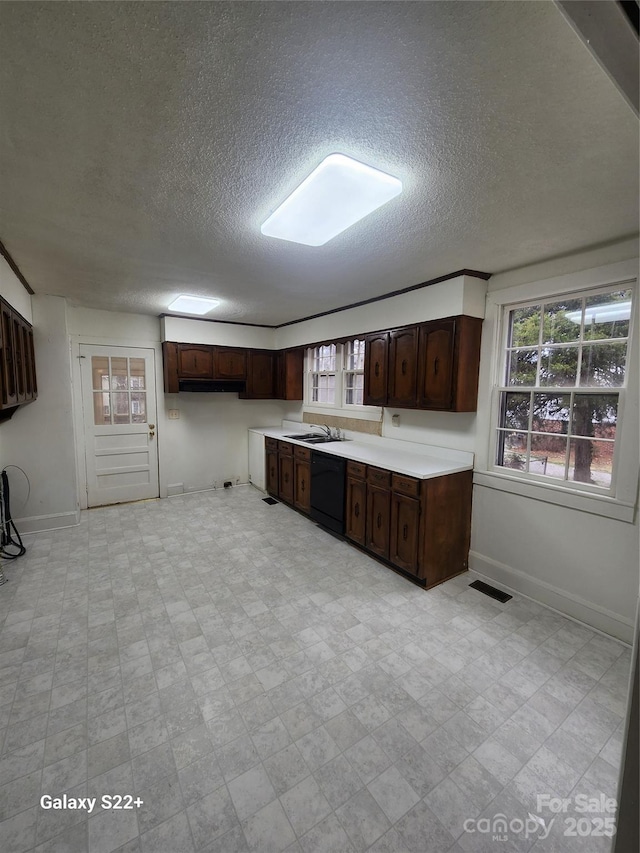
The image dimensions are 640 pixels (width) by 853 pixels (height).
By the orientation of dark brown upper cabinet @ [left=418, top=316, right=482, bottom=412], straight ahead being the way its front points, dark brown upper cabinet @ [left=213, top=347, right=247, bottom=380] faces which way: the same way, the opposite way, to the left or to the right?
to the left

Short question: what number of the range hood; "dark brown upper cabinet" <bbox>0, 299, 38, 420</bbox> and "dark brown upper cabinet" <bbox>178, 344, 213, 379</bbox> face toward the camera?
2

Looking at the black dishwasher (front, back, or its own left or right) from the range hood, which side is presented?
right

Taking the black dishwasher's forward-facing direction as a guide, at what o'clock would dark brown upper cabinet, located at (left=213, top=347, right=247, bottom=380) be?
The dark brown upper cabinet is roughly at 3 o'clock from the black dishwasher.

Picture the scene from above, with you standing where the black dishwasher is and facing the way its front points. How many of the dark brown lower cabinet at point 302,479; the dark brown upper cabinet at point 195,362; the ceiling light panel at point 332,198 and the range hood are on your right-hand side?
3

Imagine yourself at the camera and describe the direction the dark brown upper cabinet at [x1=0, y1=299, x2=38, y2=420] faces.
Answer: facing to the right of the viewer

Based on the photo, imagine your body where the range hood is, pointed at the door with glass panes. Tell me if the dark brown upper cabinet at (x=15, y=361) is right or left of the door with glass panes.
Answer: left

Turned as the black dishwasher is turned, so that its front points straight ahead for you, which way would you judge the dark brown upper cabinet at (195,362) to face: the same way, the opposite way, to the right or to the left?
to the left

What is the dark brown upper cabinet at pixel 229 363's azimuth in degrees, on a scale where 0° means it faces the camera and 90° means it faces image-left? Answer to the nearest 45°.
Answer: approximately 0°

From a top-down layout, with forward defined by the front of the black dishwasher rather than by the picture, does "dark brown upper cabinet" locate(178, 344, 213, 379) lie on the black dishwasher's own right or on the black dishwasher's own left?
on the black dishwasher's own right

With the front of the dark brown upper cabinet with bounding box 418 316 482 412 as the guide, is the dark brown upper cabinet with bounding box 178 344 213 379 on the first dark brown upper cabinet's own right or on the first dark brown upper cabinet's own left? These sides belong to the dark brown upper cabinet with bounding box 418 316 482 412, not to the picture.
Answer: on the first dark brown upper cabinet's own right
